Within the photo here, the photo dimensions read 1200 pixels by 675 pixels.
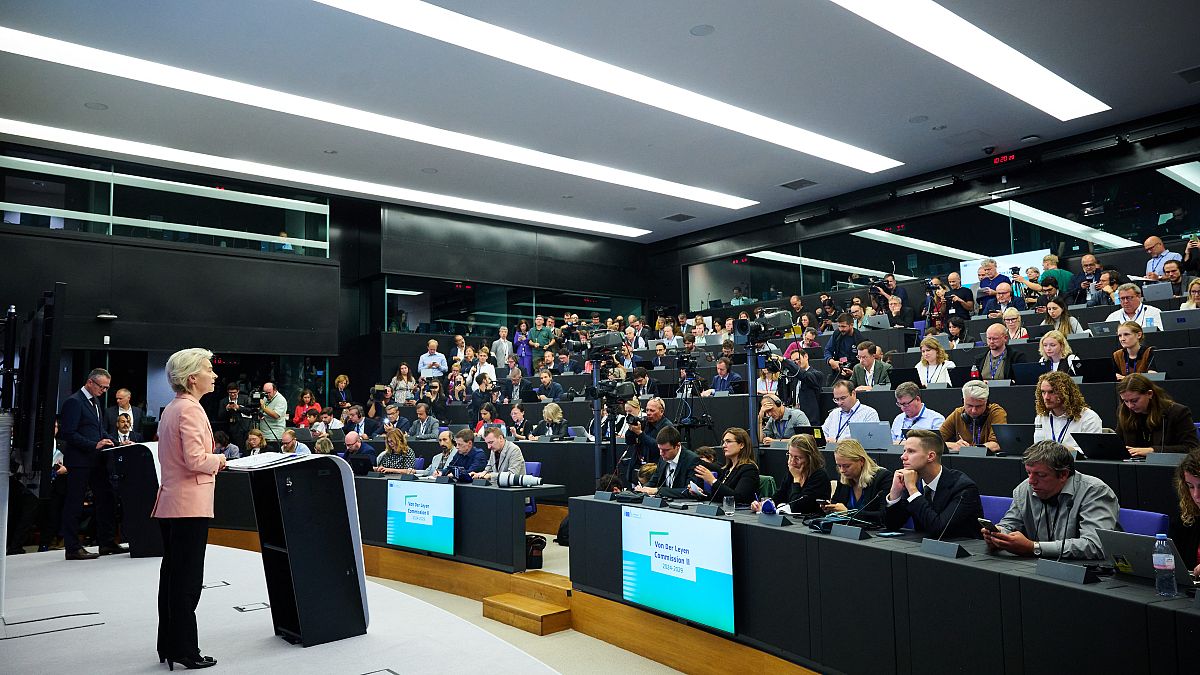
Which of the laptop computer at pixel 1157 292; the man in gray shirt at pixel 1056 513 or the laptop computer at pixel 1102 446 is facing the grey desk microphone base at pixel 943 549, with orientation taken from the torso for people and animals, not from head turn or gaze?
the man in gray shirt

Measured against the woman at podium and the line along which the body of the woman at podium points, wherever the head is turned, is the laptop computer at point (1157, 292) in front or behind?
in front

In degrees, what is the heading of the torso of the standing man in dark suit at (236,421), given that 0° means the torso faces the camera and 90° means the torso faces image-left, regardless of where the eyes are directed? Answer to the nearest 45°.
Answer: approximately 0°

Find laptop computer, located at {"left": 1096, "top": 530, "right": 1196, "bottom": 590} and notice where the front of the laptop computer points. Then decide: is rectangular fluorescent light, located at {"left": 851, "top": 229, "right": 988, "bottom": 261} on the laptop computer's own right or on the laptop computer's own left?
on the laptop computer's own left

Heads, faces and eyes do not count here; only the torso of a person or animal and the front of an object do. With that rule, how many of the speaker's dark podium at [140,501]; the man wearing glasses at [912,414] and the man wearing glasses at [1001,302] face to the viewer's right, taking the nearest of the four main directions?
1

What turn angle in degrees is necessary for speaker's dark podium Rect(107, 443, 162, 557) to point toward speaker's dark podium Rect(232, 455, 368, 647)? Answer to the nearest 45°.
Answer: approximately 90° to its right

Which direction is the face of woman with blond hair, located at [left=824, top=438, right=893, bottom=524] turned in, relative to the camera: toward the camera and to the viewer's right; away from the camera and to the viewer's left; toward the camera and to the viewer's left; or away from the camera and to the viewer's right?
toward the camera and to the viewer's left

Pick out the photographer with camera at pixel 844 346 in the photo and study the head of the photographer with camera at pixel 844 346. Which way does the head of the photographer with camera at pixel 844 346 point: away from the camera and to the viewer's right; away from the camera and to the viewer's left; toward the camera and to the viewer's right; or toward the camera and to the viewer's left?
toward the camera and to the viewer's left

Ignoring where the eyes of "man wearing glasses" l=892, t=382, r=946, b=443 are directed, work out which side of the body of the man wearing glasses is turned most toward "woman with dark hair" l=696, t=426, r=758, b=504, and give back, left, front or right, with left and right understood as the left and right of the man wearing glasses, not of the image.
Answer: front

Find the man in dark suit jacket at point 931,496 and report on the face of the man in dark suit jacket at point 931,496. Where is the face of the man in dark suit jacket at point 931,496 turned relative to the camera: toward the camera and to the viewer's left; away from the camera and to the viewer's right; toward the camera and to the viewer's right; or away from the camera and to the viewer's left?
toward the camera and to the viewer's left

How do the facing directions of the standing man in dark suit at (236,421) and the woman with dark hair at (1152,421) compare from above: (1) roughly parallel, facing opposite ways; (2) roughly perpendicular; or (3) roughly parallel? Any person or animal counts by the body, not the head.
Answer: roughly perpendicular

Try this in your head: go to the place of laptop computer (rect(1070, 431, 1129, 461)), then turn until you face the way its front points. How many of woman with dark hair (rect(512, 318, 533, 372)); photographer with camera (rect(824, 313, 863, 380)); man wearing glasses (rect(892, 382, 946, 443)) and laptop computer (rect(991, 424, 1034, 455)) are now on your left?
4

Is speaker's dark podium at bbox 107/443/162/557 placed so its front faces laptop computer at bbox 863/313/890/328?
yes

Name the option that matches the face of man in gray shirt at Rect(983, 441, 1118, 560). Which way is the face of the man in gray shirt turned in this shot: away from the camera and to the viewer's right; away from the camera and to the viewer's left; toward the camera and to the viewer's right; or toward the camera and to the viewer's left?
toward the camera and to the viewer's left
